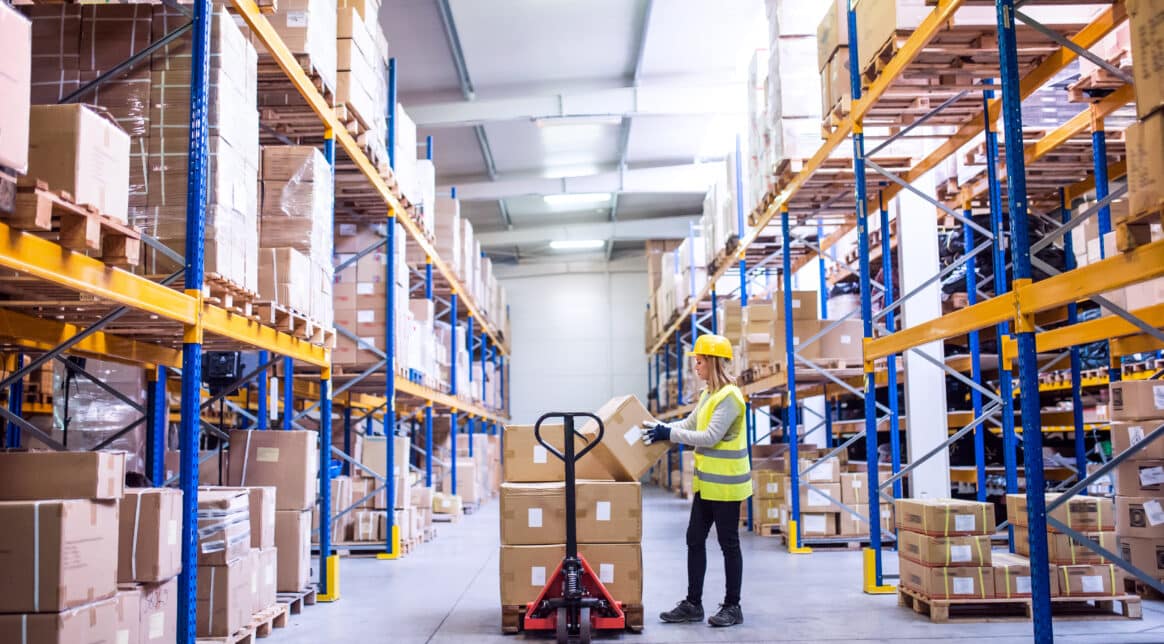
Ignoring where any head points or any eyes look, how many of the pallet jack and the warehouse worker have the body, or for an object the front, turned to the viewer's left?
1

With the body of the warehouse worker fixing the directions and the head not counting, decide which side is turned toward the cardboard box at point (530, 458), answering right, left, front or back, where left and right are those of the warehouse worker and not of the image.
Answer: front

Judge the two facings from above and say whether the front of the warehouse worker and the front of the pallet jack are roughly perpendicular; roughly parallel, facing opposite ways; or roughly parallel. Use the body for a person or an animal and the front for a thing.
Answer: roughly perpendicular

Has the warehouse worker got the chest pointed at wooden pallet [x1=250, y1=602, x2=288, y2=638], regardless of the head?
yes

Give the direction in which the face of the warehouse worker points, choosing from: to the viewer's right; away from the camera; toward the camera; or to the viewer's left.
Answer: to the viewer's left

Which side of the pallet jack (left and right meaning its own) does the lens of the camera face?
back

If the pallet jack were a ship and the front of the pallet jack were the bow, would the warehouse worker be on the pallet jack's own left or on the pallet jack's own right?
on the pallet jack's own right

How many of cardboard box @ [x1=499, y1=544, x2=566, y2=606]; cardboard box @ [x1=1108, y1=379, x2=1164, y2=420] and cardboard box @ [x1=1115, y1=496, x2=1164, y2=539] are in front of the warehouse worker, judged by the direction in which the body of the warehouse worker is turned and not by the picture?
1

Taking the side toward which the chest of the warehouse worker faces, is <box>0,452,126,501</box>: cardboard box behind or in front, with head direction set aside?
in front

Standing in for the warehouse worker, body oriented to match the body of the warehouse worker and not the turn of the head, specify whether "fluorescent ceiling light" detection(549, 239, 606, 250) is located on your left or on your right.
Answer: on your right

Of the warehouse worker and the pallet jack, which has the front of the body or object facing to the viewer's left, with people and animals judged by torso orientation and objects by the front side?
the warehouse worker

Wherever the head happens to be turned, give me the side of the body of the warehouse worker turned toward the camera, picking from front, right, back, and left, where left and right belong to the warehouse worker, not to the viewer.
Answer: left
